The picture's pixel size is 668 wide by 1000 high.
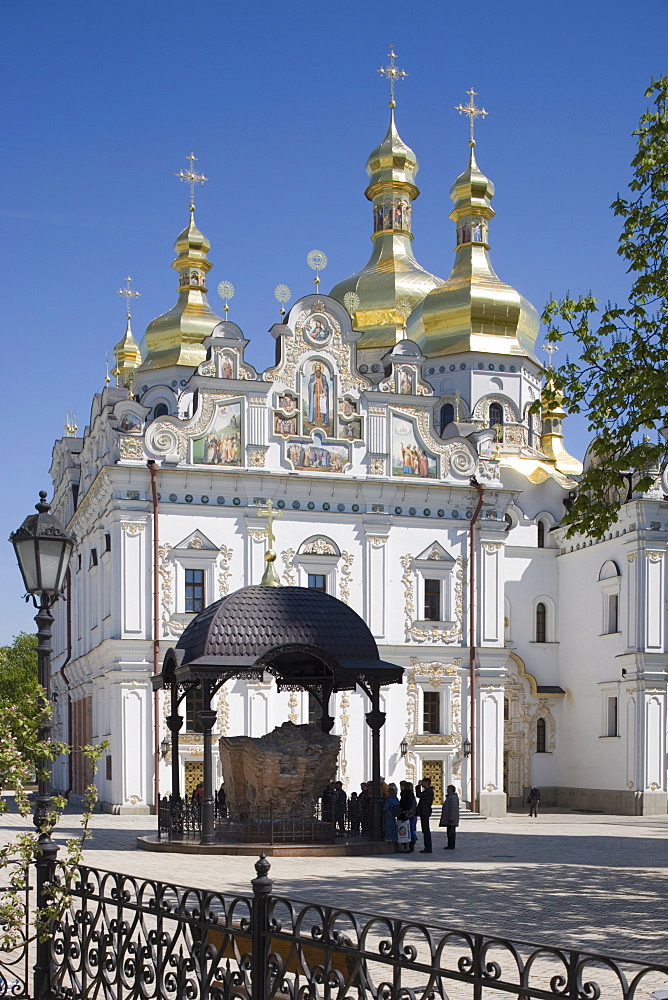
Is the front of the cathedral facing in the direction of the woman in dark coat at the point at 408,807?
yes

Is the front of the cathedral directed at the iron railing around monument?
yes

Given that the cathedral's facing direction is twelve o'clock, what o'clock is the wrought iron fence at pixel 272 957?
The wrought iron fence is roughly at 12 o'clock from the cathedral.

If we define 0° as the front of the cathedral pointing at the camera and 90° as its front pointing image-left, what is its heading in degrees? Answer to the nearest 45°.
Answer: approximately 0°
